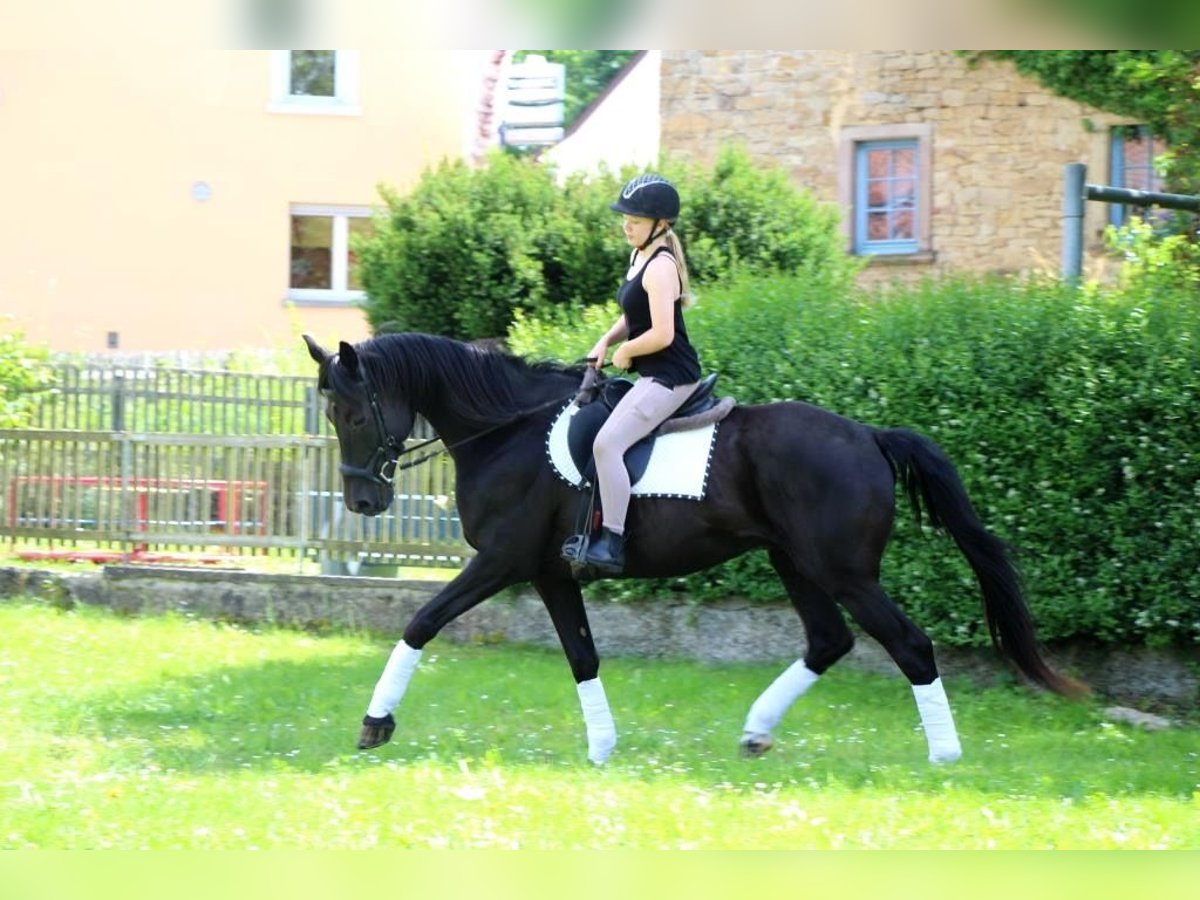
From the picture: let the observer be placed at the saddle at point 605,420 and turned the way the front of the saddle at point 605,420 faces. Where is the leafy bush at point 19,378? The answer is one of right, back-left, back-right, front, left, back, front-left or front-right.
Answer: front-right

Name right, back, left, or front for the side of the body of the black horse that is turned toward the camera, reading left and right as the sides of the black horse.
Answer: left

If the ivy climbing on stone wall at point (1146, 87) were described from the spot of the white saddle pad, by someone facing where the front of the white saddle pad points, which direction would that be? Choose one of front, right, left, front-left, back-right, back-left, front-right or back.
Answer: back-right

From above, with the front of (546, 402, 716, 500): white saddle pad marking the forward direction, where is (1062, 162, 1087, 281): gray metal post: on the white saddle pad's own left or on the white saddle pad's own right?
on the white saddle pad's own right

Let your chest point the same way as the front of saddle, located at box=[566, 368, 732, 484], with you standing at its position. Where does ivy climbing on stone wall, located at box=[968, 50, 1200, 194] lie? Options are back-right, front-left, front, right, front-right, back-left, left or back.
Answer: back-right

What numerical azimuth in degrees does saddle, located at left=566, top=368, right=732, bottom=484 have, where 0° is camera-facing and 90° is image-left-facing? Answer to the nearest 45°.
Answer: approximately 90°

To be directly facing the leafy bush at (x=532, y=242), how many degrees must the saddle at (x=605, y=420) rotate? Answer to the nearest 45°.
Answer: approximately 90° to its right

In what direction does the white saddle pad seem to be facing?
to the viewer's left

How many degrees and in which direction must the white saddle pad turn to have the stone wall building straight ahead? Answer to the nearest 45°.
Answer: approximately 90° to its right
